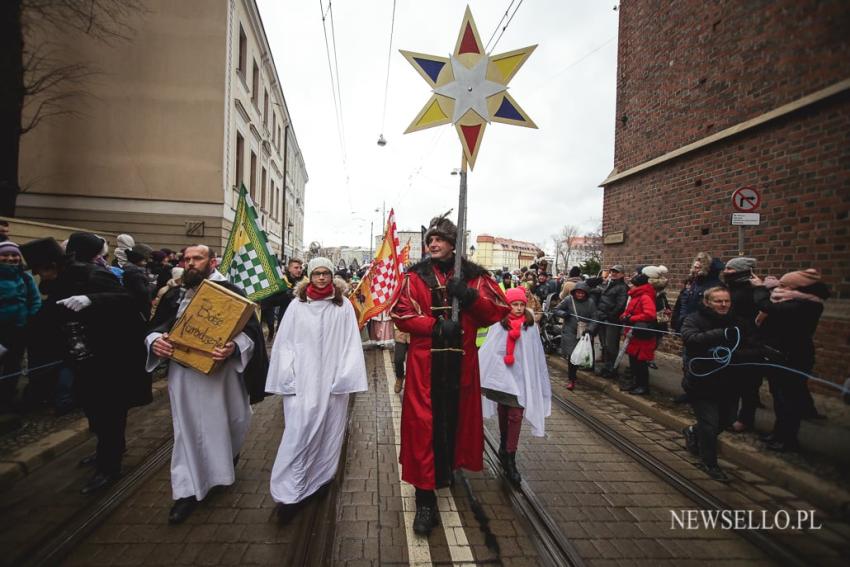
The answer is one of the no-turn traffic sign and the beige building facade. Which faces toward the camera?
the no-turn traffic sign

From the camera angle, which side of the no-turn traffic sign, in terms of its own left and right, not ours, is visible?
front

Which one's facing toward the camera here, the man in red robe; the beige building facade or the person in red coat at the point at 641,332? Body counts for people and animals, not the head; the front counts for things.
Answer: the man in red robe

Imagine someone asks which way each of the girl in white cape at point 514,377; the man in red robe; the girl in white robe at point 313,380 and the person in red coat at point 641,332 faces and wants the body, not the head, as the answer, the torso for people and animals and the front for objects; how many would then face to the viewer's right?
0

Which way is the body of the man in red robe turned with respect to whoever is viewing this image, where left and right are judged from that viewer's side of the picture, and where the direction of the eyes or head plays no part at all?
facing the viewer

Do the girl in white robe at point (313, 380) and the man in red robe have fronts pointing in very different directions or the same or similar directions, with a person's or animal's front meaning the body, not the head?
same or similar directions

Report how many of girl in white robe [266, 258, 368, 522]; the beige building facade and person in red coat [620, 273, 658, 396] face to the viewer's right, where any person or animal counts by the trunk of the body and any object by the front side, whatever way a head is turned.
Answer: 1

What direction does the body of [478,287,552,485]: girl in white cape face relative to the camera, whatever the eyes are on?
toward the camera

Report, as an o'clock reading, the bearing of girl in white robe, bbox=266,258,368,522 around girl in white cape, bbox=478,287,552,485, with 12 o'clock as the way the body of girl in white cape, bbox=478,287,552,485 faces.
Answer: girl in white robe, bbox=266,258,368,522 is roughly at 2 o'clock from girl in white cape, bbox=478,287,552,485.

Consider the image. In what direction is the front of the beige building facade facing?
to the viewer's right
